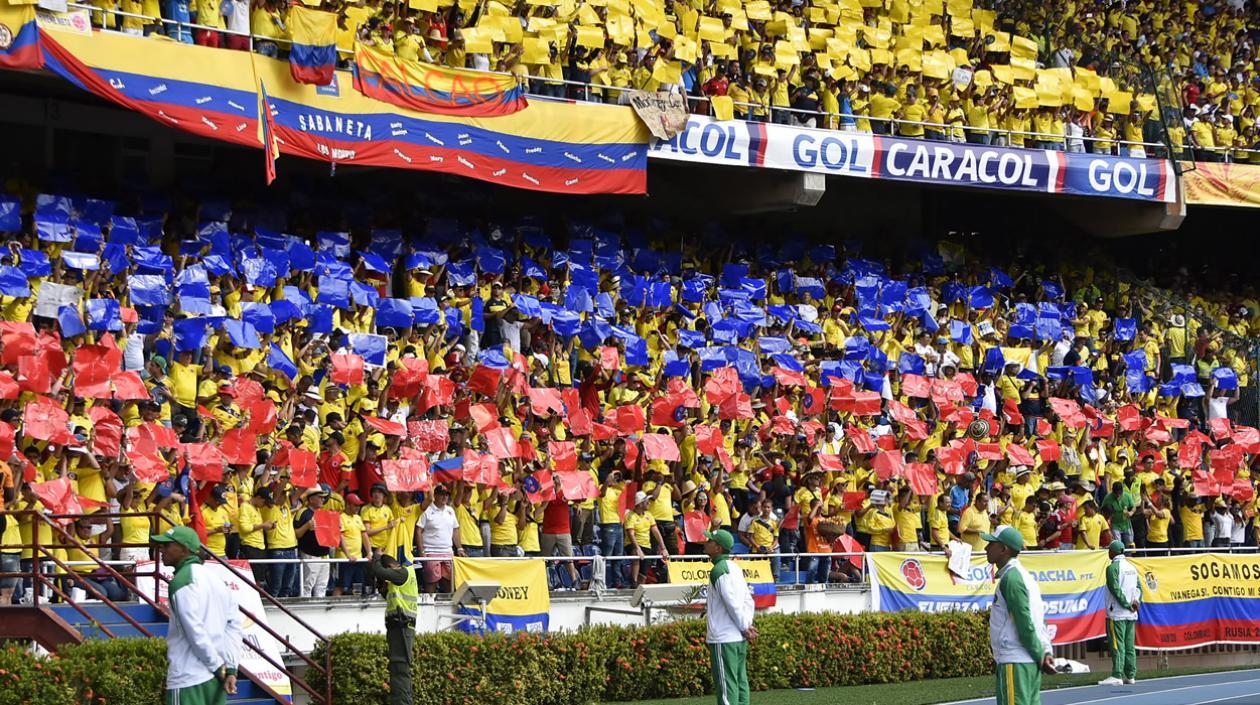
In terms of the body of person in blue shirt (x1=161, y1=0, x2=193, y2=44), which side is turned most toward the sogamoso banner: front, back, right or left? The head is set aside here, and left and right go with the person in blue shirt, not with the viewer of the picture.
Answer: left

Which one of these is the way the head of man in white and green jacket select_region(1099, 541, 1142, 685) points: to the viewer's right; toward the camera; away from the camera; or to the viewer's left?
to the viewer's left

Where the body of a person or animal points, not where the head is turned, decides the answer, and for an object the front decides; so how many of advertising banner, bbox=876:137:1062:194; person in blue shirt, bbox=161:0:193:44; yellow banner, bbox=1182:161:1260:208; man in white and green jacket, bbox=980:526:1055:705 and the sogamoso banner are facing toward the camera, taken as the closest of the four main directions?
4

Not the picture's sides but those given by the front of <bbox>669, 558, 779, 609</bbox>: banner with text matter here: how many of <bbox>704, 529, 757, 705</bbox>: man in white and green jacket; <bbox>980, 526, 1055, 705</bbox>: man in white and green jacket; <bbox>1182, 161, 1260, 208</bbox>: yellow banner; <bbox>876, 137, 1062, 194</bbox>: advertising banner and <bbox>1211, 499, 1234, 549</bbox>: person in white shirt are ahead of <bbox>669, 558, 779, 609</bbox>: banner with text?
2

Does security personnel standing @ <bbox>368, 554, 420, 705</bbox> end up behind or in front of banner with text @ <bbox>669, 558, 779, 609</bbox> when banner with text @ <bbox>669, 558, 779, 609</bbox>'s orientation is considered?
in front

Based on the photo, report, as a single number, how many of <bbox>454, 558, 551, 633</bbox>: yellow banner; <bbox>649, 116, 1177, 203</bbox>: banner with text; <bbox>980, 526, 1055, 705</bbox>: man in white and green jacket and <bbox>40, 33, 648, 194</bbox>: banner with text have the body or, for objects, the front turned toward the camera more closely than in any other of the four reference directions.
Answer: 3

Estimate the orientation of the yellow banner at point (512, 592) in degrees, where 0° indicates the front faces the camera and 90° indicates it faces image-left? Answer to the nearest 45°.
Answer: approximately 0°
